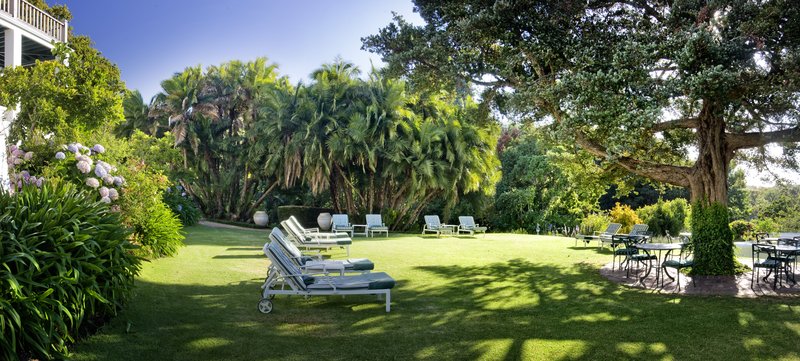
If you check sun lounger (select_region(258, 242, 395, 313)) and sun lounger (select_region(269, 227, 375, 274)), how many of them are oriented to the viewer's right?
2

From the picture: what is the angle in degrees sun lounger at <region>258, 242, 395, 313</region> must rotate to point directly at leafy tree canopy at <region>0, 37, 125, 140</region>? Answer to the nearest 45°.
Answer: approximately 135° to its left

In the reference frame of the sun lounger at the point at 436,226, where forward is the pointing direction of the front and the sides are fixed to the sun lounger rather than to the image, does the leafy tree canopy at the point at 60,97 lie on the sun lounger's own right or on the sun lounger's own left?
on the sun lounger's own right

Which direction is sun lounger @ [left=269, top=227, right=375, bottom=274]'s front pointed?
to the viewer's right

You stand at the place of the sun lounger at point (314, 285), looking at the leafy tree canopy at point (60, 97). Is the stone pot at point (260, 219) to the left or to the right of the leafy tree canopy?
right

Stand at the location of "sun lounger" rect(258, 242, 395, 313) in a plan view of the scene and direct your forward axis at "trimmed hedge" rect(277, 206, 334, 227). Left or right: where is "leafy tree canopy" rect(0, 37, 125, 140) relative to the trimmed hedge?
left

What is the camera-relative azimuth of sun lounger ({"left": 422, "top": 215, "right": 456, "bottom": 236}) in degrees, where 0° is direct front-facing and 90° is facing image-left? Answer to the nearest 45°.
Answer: approximately 315°

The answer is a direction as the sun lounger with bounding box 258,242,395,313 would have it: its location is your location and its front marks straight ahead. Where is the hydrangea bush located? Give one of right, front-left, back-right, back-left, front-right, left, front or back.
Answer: back-left

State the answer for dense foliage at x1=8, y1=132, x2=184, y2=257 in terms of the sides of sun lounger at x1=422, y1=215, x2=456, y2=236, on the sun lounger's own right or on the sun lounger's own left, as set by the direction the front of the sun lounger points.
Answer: on the sun lounger's own right

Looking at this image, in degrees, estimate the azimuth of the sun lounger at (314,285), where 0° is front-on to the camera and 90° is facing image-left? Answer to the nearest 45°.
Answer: approximately 270°
